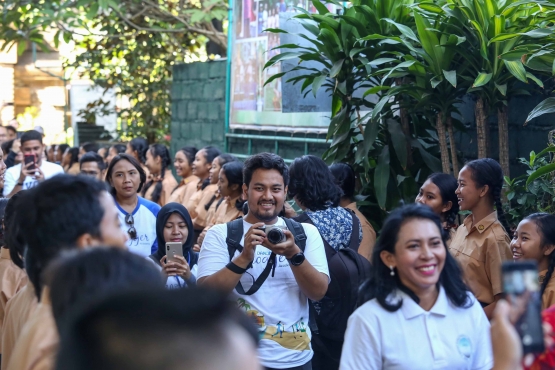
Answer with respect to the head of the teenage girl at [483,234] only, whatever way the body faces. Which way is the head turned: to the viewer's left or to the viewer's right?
to the viewer's left

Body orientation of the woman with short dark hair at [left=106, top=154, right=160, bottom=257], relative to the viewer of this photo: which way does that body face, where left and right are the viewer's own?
facing the viewer

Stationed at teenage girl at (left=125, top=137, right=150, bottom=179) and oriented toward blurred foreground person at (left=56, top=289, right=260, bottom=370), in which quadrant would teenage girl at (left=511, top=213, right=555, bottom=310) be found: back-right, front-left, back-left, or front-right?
front-left

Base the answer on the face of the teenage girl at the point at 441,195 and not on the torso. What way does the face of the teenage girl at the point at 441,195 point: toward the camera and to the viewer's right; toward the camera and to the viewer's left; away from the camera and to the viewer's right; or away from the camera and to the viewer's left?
toward the camera and to the viewer's left

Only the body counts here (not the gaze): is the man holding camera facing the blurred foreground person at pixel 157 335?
yes

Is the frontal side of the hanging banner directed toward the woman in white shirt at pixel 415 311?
yes

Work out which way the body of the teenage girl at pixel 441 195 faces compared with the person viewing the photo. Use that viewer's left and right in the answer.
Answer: facing the viewer and to the left of the viewer

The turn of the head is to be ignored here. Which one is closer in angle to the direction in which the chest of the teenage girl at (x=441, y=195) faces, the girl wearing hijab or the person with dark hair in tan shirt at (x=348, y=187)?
the girl wearing hijab

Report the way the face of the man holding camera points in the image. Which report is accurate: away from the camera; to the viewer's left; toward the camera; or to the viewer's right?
toward the camera

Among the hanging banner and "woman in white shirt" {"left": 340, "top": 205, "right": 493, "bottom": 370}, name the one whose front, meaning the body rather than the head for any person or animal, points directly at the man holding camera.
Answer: the hanging banner

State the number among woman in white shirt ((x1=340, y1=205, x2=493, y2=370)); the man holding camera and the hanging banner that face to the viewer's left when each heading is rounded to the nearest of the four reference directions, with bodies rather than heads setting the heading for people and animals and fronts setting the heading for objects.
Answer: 0

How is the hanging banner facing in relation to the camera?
toward the camera

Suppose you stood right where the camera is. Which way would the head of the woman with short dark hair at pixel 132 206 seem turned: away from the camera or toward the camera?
toward the camera
